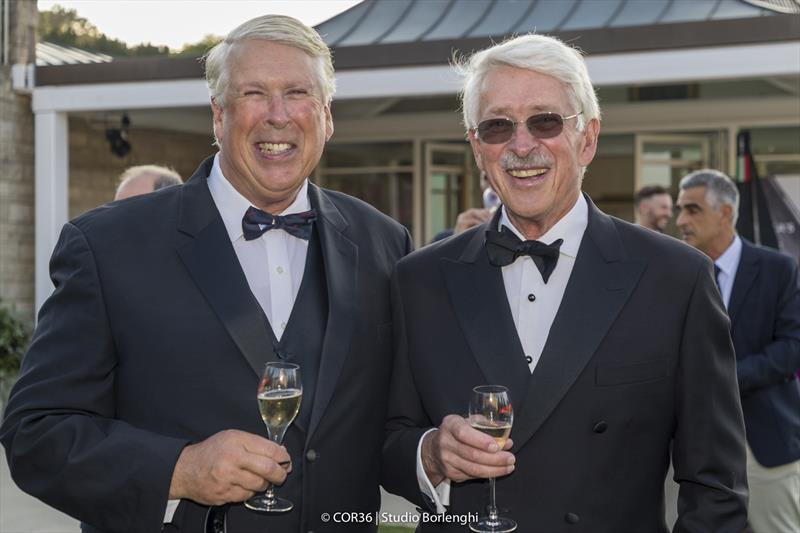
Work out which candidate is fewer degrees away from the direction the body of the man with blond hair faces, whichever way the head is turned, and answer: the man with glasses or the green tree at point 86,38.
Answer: the man with glasses

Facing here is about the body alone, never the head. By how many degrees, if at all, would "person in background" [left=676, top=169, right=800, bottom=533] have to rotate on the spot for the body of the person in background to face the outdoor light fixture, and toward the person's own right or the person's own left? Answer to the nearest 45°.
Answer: approximately 90° to the person's own right

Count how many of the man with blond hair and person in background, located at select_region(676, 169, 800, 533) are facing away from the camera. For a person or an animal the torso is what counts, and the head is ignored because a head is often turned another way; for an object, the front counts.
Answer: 0

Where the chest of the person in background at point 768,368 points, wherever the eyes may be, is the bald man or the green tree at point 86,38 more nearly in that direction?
the bald man

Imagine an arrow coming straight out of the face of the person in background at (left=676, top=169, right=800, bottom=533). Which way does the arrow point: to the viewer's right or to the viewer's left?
to the viewer's left

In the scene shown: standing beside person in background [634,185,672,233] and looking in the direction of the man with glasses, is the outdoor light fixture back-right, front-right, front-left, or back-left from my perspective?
back-right

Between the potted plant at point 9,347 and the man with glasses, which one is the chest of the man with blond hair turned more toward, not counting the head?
the man with glasses

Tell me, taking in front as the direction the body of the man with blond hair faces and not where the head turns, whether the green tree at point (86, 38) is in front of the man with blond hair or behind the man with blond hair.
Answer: behind

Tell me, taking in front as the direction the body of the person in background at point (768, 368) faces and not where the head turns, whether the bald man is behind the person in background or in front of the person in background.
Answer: in front

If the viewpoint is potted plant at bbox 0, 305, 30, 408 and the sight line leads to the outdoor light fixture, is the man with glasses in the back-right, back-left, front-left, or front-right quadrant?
back-right

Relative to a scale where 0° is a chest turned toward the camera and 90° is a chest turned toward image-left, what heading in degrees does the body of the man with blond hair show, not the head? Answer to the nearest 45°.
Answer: approximately 315°

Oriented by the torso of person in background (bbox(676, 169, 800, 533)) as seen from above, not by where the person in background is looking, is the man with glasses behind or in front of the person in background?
in front

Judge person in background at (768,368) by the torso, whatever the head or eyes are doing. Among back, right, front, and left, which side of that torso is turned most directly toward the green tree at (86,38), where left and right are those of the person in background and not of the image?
right

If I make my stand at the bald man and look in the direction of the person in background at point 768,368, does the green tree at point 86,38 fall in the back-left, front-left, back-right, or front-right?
back-left

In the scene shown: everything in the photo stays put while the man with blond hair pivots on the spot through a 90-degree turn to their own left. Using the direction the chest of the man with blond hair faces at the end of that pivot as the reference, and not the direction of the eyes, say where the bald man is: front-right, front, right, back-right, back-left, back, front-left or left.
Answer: front-left
